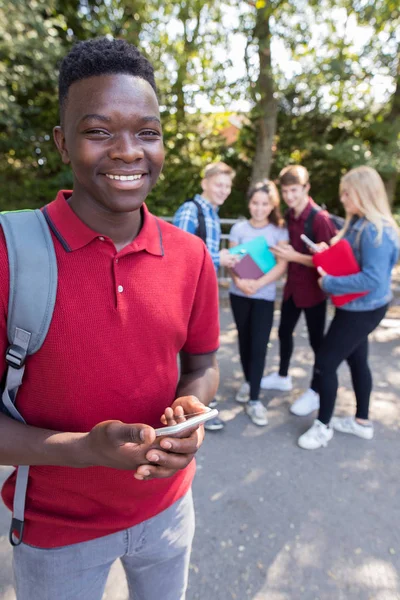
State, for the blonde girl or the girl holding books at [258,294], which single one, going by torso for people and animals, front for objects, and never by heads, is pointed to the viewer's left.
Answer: the blonde girl

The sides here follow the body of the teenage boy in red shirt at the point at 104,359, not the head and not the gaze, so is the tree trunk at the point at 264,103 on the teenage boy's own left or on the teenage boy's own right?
on the teenage boy's own left

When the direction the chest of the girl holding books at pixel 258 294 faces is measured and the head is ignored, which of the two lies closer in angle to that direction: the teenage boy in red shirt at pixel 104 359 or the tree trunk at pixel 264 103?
the teenage boy in red shirt

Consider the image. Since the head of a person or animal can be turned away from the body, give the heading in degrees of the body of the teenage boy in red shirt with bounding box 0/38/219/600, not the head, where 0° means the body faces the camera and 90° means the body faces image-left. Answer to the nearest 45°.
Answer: approximately 315°

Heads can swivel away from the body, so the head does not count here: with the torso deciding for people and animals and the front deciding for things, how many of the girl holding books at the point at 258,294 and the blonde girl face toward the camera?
1

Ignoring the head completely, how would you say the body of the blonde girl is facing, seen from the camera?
to the viewer's left

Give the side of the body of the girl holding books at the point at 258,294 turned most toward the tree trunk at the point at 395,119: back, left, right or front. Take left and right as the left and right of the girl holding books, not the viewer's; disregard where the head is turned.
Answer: back

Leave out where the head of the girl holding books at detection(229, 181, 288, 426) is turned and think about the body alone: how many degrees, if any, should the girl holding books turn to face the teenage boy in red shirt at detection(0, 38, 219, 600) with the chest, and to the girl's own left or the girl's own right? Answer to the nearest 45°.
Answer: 0° — they already face them

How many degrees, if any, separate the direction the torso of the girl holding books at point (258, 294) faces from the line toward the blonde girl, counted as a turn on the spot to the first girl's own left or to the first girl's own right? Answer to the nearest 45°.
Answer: approximately 45° to the first girl's own left

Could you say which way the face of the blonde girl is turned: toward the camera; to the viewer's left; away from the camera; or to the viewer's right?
to the viewer's left

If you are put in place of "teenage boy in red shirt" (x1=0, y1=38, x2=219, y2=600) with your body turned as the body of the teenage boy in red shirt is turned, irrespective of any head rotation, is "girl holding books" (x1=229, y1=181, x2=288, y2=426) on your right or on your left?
on your left
